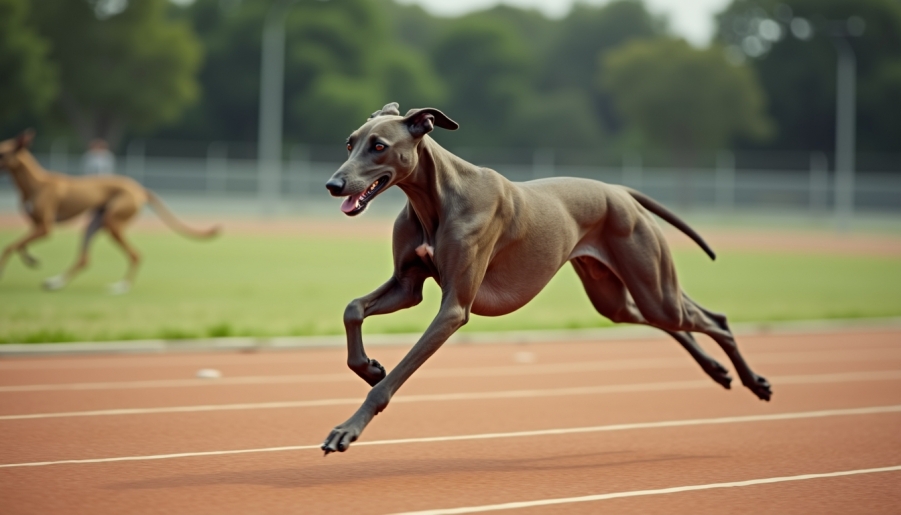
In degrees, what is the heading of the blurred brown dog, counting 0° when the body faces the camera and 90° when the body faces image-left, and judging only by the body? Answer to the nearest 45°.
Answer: approximately 90°

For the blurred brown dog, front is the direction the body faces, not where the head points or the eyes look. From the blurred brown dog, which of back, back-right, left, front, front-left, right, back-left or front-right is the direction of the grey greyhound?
left

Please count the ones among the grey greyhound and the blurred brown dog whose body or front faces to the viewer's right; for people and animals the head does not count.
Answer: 0

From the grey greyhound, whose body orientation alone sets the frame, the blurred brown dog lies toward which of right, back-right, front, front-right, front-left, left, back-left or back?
right
